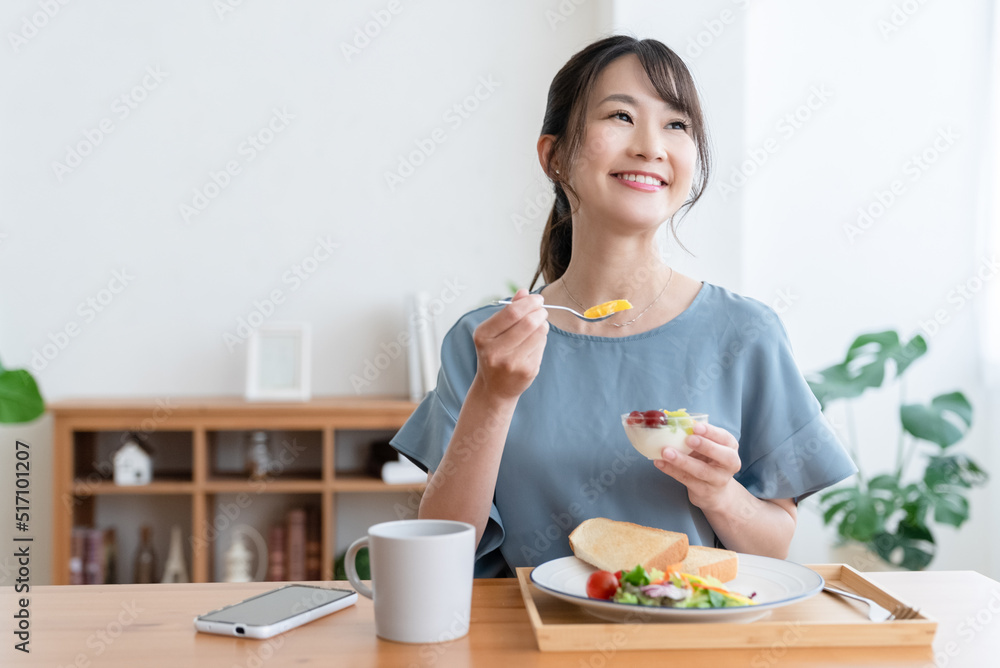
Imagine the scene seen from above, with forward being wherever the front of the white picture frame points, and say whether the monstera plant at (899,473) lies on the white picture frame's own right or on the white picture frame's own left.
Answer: on the white picture frame's own left

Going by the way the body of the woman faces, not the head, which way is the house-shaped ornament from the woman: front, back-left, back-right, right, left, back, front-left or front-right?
back-right

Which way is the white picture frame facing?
toward the camera

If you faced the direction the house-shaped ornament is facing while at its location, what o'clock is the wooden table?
The wooden table is roughly at 12 o'clock from the house-shaped ornament.

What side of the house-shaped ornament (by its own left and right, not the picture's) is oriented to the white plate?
front

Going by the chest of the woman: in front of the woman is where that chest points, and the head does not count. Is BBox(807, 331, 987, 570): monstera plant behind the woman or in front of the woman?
behind

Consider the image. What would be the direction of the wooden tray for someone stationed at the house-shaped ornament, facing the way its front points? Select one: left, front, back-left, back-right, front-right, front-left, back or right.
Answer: front

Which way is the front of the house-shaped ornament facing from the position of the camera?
facing the viewer

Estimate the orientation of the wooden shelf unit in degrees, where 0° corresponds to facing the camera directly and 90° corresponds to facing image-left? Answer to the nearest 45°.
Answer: approximately 0°

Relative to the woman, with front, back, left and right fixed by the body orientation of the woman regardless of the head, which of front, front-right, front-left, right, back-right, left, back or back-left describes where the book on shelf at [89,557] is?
back-right

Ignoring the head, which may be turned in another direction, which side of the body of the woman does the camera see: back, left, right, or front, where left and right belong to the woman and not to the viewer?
front

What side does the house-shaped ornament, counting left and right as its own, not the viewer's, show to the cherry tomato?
front

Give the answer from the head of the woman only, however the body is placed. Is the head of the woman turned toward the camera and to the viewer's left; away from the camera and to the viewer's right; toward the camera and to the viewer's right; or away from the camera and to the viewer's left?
toward the camera and to the viewer's right

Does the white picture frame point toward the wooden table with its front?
yes

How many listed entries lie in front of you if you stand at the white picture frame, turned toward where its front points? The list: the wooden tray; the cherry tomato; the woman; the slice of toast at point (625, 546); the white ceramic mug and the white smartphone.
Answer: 6
